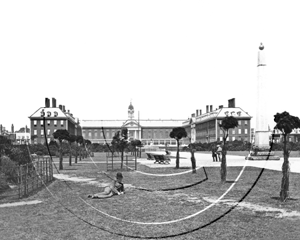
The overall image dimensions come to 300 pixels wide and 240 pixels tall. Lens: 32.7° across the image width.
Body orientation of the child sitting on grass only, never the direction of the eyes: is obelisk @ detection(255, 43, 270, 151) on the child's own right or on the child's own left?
on the child's own right

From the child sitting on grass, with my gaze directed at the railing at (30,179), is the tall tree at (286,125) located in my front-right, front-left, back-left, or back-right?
back-right

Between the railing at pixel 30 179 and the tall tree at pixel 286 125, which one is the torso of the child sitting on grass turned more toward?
the railing

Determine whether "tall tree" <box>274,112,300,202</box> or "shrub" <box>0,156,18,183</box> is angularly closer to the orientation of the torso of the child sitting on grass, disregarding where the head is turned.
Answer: the shrub

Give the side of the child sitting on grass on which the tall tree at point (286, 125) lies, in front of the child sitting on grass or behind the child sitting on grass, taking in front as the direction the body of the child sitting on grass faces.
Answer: behind

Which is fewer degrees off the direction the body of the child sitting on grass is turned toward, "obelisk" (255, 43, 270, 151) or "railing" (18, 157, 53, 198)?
the railing

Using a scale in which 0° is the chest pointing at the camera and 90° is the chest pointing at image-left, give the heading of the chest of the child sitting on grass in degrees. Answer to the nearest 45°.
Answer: approximately 90°

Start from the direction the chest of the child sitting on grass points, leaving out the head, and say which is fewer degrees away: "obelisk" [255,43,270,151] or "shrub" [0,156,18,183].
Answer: the shrub
